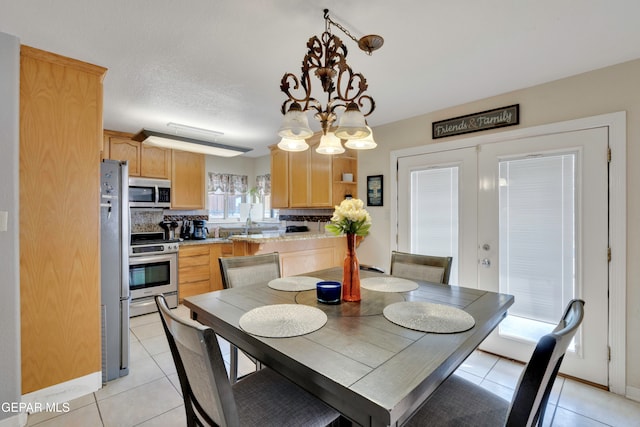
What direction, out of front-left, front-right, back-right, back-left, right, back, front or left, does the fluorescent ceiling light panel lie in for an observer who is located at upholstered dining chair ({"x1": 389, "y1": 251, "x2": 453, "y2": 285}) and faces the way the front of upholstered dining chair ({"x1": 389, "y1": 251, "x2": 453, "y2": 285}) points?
front-right

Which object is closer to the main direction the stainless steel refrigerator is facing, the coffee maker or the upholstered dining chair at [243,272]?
the upholstered dining chair

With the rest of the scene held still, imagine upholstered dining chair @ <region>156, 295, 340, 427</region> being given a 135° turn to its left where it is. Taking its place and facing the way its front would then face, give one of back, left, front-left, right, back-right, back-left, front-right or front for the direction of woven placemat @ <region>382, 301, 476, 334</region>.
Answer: back

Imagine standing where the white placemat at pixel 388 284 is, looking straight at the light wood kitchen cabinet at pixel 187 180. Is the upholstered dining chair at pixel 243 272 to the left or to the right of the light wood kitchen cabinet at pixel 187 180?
left

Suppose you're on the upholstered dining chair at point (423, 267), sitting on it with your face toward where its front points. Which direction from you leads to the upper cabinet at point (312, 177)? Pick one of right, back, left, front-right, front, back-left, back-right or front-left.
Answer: right

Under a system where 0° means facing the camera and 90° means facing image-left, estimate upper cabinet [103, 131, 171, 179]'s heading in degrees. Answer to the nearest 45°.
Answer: approximately 315°

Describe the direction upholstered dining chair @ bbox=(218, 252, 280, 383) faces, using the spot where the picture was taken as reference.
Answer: facing the viewer and to the right of the viewer

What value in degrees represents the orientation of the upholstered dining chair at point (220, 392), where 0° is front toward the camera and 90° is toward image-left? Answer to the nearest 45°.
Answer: approximately 225°

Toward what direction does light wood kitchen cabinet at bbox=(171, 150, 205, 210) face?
toward the camera

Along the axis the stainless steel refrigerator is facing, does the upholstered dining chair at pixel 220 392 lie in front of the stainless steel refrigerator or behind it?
in front

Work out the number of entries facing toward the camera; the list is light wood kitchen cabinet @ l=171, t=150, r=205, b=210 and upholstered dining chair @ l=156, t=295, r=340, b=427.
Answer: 1

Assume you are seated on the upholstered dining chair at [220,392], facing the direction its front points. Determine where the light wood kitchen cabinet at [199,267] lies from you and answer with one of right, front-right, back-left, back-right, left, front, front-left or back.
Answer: front-left

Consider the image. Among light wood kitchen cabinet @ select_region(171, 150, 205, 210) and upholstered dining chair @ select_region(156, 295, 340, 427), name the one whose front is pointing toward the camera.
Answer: the light wood kitchen cabinet

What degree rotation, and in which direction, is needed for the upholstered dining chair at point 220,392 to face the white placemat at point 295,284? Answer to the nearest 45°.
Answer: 0° — it already faces it

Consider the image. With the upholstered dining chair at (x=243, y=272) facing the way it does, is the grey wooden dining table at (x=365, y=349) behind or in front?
in front
